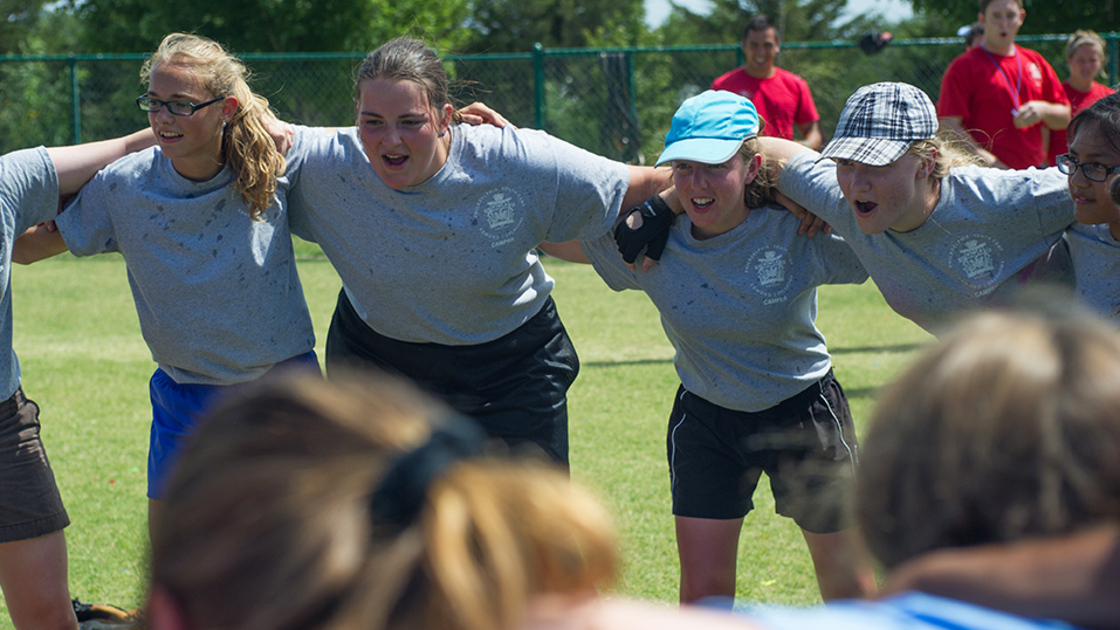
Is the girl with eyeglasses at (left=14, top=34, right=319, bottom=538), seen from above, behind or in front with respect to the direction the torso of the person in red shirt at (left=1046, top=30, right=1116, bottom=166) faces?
in front

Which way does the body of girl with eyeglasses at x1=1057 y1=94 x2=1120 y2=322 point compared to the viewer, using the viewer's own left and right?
facing the viewer and to the left of the viewer

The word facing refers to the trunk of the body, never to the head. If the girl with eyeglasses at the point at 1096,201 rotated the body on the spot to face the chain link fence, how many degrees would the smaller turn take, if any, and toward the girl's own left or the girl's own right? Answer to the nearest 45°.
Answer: approximately 90° to the girl's own right

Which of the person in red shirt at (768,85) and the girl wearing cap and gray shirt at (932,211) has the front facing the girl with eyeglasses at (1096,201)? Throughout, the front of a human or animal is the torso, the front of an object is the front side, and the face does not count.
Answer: the person in red shirt

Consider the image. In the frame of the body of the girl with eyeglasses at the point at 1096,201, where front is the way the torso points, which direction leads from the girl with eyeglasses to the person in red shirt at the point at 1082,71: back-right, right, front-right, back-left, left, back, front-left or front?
back-right

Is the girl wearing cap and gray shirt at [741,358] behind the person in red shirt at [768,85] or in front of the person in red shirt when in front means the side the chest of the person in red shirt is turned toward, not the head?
in front

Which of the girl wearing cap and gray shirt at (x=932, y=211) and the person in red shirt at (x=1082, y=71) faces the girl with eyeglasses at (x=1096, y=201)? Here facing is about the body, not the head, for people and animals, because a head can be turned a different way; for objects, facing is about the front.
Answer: the person in red shirt

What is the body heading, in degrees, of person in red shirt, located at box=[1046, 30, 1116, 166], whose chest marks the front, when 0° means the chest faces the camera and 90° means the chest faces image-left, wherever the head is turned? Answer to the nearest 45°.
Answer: approximately 0°

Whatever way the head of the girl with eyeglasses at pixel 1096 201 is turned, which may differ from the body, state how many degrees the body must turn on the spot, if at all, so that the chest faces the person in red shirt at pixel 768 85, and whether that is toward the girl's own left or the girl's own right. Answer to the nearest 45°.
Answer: approximately 90° to the girl's own right

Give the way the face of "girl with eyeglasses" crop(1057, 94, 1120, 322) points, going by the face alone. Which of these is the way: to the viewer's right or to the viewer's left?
to the viewer's left

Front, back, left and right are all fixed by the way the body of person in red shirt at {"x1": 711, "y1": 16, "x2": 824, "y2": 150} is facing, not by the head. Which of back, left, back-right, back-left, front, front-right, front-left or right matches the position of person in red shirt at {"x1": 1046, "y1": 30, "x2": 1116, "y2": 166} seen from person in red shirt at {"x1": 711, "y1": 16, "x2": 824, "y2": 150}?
left

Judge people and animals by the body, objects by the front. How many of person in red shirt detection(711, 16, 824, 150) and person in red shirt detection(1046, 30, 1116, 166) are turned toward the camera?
2
